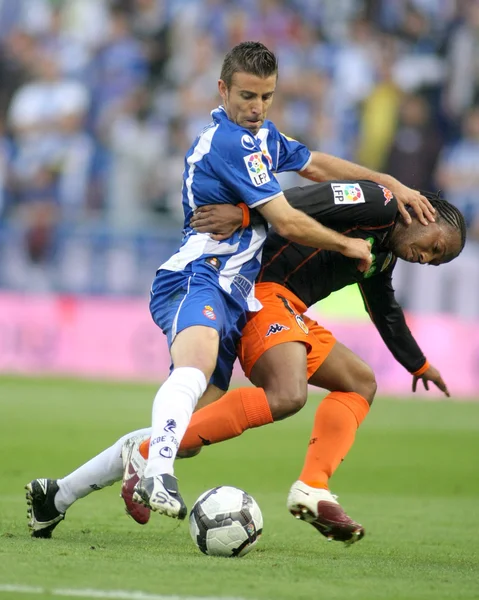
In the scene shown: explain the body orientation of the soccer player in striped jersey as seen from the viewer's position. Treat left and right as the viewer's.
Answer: facing the viewer and to the right of the viewer
